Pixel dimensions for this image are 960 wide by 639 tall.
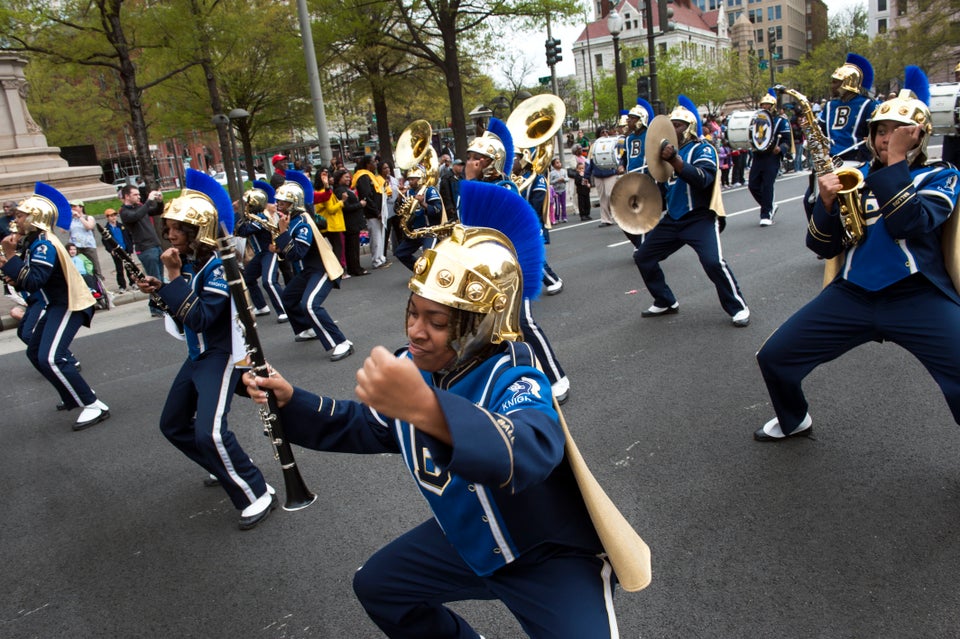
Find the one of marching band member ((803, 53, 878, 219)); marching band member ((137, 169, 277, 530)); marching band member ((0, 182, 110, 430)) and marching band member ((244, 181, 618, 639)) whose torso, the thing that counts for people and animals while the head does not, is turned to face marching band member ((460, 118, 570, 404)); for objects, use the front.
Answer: marching band member ((803, 53, 878, 219))

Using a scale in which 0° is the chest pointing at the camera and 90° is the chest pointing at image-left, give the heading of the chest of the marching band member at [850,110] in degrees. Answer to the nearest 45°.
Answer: approximately 45°

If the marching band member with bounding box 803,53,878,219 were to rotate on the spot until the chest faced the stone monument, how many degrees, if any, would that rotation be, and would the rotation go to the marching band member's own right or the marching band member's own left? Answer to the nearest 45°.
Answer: approximately 45° to the marching band member's own right

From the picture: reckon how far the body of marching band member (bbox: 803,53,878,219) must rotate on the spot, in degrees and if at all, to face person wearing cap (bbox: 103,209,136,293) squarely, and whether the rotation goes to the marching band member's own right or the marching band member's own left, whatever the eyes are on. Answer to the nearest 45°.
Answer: approximately 45° to the marching band member's own right

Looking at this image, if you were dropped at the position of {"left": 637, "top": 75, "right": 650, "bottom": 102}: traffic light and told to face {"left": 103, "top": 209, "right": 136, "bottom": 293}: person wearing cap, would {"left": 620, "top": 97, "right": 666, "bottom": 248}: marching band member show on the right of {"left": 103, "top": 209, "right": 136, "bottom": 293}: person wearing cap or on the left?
left

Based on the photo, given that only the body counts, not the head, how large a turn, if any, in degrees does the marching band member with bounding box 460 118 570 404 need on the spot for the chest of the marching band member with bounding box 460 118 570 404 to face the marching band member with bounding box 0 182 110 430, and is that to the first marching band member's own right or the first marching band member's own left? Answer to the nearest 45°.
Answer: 0° — they already face them

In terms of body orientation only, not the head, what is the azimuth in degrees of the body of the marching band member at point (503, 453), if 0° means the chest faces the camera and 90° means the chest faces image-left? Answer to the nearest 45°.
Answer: approximately 45°

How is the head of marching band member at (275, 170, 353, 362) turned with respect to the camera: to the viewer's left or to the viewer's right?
to the viewer's left

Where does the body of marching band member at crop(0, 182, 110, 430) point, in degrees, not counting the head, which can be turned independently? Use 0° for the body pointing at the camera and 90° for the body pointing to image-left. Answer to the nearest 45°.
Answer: approximately 90°

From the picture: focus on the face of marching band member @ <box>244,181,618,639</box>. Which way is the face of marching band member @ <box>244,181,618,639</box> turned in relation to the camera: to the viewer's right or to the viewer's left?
to the viewer's left
